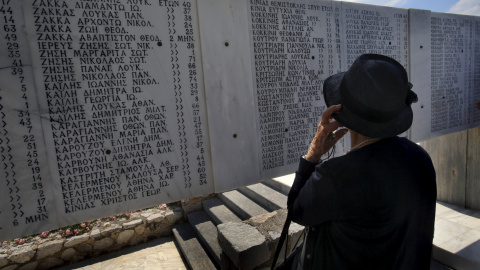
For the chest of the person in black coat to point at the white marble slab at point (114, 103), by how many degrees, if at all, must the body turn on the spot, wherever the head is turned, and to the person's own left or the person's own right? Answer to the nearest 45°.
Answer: approximately 45° to the person's own left

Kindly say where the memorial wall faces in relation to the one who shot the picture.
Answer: facing the viewer and to the right of the viewer

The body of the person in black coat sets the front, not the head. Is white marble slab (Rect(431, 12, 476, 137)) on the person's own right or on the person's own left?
on the person's own right

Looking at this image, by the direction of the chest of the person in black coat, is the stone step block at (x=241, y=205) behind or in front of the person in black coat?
in front

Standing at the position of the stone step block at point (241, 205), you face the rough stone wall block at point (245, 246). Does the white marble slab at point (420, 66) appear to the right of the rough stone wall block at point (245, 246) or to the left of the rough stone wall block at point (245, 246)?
left

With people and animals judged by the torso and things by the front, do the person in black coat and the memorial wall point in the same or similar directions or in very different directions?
very different directions

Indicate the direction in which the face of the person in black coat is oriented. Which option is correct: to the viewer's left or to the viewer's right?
to the viewer's left

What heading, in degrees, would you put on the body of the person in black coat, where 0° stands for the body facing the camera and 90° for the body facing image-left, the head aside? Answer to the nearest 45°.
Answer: approximately 135°

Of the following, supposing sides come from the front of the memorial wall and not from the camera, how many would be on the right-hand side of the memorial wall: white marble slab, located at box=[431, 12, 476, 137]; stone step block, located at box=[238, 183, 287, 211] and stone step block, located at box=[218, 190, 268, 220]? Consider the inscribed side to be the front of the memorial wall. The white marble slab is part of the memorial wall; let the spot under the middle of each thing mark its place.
0
